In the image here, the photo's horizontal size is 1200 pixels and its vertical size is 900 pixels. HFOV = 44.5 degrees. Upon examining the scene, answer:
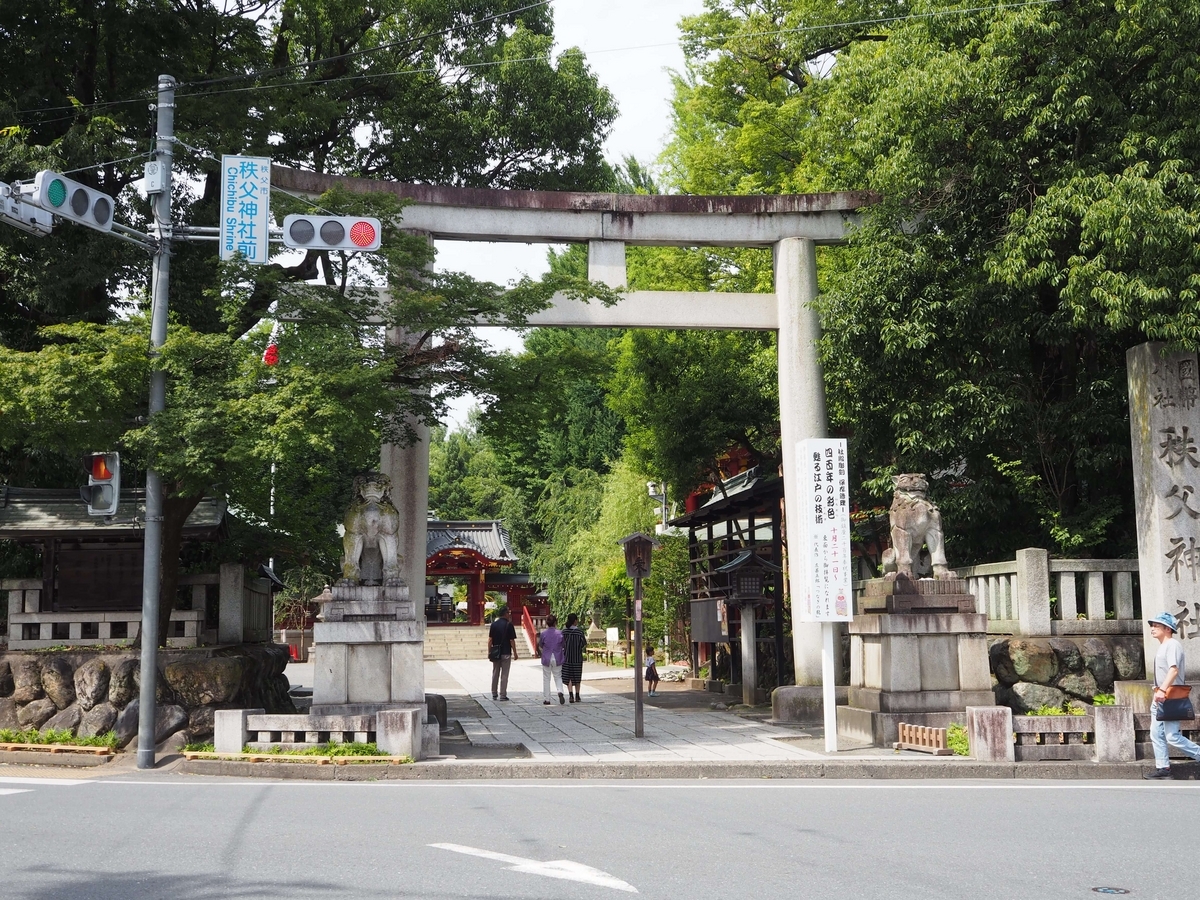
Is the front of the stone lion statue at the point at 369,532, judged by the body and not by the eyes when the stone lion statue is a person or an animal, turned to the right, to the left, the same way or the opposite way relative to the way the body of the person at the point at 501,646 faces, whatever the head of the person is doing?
the opposite way

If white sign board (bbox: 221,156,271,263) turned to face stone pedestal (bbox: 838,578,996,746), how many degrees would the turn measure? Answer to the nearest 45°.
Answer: approximately 90° to its left

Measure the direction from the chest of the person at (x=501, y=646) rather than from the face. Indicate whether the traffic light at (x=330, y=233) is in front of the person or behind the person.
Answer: behind

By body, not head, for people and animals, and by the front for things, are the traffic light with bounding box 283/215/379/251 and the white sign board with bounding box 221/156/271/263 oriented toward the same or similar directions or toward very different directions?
same or similar directions

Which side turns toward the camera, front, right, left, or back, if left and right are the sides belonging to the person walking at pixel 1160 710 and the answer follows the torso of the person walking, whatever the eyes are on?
left

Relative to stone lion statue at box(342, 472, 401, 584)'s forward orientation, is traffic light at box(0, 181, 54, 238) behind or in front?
in front

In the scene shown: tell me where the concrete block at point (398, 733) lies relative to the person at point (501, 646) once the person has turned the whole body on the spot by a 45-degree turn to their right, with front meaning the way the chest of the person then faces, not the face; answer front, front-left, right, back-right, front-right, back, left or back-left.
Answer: back-right

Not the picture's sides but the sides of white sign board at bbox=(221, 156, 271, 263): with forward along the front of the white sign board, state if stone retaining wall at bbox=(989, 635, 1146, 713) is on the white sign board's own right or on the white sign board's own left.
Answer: on the white sign board's own left

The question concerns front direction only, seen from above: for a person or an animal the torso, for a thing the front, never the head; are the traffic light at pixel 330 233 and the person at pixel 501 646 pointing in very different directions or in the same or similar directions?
very different directions

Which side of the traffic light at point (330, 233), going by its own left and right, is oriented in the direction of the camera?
front

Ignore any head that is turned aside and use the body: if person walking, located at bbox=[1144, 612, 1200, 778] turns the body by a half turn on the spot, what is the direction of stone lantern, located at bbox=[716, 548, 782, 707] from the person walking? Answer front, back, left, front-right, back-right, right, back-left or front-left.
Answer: back-left

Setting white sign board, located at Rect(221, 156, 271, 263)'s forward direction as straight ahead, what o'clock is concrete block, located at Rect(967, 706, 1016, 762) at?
The concrete block is roughly at 10 o'clock from the white sign board.

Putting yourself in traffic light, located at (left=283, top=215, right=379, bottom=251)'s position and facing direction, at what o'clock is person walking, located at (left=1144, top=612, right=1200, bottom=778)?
The person walking is roughly at 10 o'clock from the traffic light.

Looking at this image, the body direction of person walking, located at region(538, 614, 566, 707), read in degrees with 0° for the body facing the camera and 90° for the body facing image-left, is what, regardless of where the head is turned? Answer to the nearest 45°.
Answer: approximately 180°

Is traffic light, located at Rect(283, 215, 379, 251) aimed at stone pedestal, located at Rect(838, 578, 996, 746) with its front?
no
